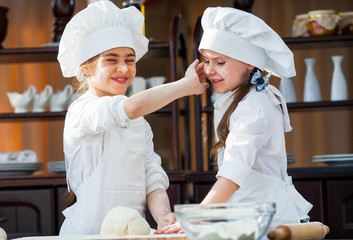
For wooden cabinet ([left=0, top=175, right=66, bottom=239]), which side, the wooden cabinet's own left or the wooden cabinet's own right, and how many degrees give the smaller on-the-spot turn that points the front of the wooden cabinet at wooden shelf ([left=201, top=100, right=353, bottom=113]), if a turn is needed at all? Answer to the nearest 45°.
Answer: approximately 90° to the wooden cabinet's own left

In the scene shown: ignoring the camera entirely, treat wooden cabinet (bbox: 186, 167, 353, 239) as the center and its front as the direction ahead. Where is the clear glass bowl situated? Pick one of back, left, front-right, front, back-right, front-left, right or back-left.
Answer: front

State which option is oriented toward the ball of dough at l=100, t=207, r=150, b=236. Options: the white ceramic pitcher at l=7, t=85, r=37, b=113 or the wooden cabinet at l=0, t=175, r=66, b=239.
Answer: the wooden cabinet

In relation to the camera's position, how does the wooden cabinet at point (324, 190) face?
facing the viewer

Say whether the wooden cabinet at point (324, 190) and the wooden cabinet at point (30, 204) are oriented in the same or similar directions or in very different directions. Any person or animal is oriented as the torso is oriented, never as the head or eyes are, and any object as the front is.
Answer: same or similar directions

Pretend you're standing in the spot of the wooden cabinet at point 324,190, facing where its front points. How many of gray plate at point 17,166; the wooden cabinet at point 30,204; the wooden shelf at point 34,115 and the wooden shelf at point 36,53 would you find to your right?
4

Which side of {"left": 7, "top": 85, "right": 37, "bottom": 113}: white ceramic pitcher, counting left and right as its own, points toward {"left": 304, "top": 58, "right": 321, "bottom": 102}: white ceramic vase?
back

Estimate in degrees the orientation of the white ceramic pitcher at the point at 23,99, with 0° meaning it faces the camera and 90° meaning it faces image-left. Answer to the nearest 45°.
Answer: approximately 90°

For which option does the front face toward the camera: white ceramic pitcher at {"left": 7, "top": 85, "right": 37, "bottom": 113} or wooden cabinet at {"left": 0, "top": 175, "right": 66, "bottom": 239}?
the wooden cabinet

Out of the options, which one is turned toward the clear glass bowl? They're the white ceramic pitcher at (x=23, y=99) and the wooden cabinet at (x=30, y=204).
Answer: the wooden cabinet

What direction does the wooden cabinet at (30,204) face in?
toward the camera

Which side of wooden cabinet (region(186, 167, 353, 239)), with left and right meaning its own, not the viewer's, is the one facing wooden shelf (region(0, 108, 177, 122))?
right

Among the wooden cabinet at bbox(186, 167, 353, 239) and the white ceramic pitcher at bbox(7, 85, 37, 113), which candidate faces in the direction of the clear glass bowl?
the wooden cabinet

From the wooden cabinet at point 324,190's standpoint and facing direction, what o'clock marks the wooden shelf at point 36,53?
The wooden shelf is roughly at 3 o'clock from the wooden cabinet.

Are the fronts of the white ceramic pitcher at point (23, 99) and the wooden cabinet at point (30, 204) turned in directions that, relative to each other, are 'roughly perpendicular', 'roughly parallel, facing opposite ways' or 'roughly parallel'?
roughly perpendicular

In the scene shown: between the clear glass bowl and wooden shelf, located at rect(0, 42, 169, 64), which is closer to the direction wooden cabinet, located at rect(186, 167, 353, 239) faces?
the clear glass bowl

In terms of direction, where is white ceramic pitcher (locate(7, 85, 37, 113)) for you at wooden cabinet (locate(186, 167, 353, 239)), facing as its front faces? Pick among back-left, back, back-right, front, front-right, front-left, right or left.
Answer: right
